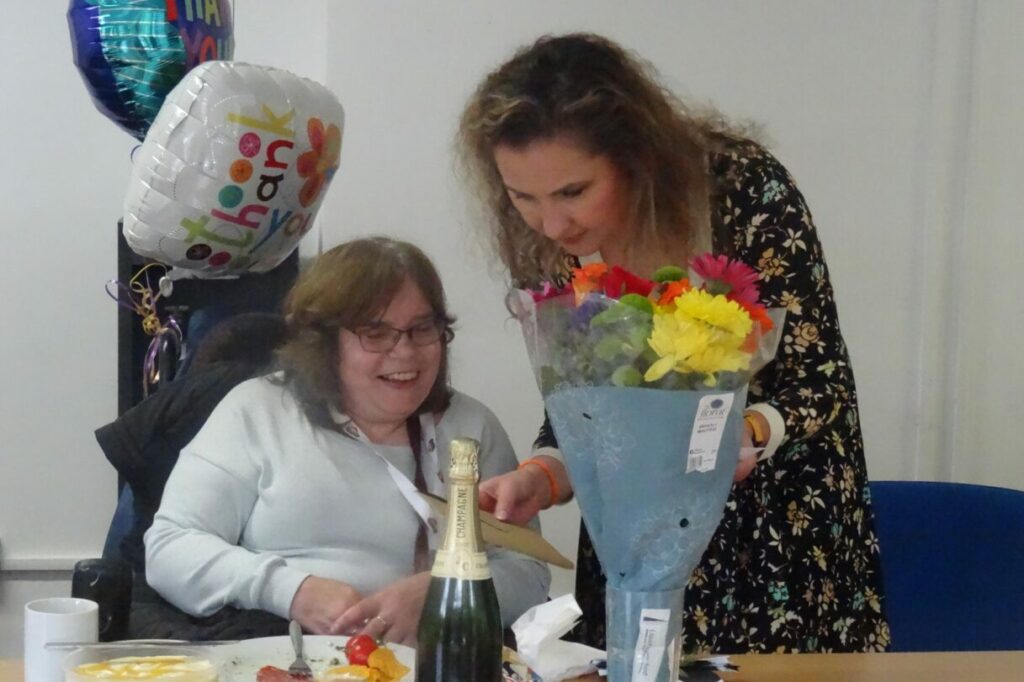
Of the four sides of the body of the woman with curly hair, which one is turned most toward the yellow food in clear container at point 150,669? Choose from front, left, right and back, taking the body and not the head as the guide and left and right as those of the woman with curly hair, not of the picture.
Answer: front

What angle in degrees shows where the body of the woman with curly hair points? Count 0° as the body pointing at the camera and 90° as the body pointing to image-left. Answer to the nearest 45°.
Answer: approximately 45°

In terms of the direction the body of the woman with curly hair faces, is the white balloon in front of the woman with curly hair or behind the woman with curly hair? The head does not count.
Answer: in front

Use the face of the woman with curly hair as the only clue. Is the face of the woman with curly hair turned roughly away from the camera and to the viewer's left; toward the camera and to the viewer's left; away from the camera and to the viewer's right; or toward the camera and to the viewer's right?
toward the camera and to the viewer's left

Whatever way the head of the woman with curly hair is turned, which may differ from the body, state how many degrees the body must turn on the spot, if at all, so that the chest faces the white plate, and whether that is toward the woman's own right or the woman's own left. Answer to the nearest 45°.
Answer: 0° — they already face it

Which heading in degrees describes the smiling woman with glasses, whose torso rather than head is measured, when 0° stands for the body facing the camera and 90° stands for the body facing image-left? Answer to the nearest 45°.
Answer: approximately 315°

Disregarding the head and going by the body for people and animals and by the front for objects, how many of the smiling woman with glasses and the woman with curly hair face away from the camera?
0

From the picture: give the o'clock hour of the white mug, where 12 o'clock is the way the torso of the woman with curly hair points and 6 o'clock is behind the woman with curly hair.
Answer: The white mug is roughly at 12 o'clock from the woman with curly hair.
